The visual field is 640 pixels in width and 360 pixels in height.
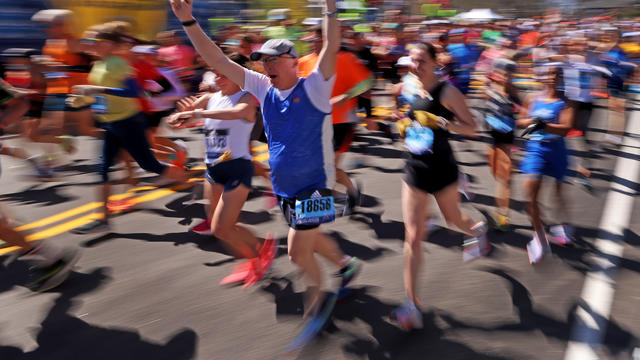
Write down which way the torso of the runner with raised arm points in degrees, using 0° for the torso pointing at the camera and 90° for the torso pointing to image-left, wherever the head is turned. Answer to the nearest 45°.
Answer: approximately 45°
